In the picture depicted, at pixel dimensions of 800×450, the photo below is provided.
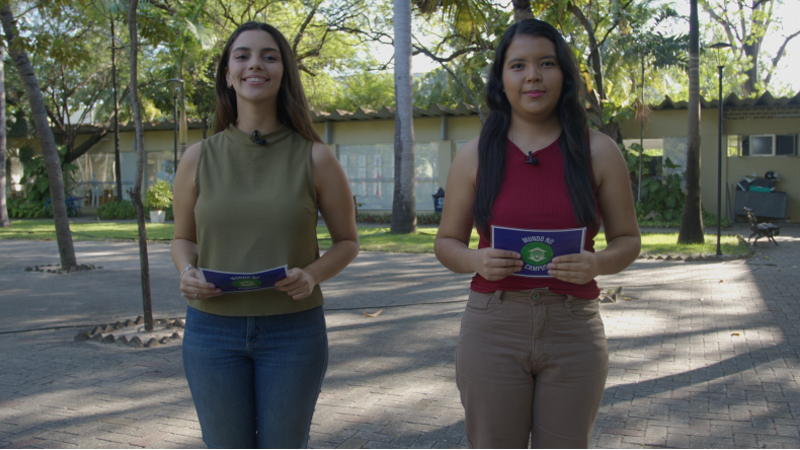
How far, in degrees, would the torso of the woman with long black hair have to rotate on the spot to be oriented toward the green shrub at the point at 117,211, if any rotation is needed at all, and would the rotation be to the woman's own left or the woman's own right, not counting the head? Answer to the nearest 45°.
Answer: approximately 135° to the woman's own right

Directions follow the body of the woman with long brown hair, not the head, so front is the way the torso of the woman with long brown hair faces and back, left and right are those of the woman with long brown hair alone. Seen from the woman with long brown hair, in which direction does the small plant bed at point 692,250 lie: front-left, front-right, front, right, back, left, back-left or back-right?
back-left

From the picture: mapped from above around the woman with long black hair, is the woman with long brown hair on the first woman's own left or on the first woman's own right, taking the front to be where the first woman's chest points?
on the first woman's own right

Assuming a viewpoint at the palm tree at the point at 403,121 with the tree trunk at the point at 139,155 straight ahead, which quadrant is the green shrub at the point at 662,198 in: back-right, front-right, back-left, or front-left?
back-left

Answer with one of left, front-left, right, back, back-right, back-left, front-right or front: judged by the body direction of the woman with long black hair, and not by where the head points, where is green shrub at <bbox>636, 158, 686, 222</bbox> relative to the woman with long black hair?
back

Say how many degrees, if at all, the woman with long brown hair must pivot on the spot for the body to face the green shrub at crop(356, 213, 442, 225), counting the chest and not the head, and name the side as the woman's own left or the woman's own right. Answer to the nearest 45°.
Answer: approximately 180°

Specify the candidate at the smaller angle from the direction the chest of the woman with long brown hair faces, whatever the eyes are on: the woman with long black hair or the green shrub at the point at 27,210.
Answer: the woman with long black hair

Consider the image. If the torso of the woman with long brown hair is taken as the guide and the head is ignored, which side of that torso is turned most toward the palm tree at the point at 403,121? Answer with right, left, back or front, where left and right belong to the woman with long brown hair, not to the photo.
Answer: back

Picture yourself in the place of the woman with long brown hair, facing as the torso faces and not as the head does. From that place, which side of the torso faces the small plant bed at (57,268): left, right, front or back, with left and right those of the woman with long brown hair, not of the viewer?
back

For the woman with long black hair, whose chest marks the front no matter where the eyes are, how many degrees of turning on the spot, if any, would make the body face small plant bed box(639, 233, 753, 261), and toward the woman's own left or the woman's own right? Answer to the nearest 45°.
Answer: approximately 180°

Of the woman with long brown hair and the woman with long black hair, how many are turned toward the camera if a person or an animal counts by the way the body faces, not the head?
2

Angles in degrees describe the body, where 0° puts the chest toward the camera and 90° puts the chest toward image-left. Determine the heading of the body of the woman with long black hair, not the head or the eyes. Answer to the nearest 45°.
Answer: approximately 0°
